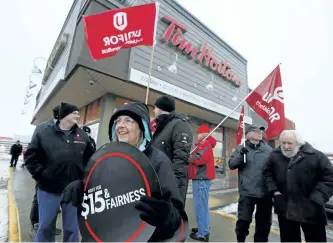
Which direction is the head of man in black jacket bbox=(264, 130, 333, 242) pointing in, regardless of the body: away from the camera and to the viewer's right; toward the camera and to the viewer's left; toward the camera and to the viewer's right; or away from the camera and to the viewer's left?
toward the camera and to the viewer's left

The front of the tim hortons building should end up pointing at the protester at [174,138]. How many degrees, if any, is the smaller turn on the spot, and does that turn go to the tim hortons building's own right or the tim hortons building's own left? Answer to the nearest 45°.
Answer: approximately 45° to the tim hortons building's own right

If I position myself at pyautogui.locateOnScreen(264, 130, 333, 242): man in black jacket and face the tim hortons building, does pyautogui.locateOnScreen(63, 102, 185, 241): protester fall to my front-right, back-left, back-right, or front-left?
back-left

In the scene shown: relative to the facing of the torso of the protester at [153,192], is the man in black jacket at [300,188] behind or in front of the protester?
behind

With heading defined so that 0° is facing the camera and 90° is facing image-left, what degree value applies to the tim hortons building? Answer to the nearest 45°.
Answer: approximately 315°
